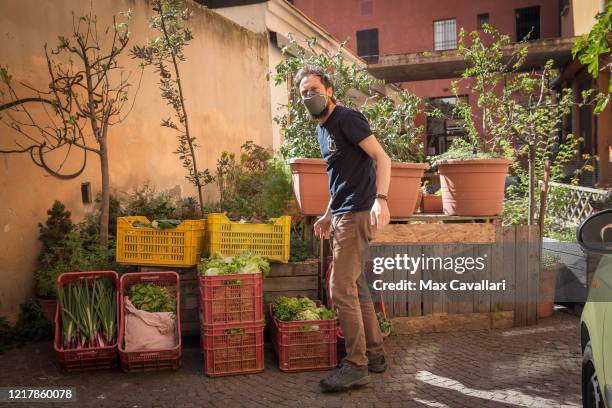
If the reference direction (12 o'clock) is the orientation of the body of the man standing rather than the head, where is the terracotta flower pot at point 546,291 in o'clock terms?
The terracotta flower pot is roughly at 6 o'clock from the man standing.

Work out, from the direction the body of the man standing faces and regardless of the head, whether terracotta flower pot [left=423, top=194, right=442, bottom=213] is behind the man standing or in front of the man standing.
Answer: behind

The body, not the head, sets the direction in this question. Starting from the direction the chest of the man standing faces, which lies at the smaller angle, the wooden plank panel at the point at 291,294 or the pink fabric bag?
the pink fabric bag

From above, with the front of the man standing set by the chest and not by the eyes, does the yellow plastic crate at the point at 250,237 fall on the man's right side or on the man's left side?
on the man's right side

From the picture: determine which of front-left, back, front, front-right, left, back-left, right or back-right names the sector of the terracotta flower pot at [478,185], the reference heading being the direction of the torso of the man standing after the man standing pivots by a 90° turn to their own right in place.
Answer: right

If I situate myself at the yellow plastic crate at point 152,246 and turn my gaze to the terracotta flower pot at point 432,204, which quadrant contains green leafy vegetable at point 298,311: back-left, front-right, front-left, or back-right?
front-right

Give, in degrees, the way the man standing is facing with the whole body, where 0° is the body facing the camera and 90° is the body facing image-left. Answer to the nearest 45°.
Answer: approximately 45°

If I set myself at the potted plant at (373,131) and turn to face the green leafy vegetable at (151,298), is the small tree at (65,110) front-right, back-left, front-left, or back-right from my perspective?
front-right

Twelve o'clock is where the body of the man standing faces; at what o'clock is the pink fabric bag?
The pink fabric bag is roughly at 2 o'clock from the man standing.

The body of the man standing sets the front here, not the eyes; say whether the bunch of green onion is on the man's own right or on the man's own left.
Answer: on the man's own right
